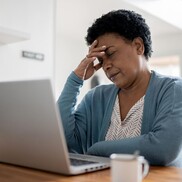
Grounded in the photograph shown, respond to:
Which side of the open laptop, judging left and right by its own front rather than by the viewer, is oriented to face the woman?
front

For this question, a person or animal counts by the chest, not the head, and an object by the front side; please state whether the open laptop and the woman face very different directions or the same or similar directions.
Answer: very different directions

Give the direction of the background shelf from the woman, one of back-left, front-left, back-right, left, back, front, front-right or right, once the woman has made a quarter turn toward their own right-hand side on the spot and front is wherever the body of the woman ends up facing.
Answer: front

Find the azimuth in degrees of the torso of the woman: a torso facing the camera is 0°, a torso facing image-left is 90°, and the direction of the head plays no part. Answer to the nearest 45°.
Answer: approximately 45°

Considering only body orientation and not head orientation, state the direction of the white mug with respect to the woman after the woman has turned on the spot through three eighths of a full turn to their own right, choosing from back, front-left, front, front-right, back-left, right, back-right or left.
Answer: back

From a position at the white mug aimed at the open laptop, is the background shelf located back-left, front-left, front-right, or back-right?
front-right

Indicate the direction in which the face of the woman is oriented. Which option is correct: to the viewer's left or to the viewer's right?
to the viewer's left

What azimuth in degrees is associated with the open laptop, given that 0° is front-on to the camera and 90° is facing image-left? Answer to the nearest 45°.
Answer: approximately 225°

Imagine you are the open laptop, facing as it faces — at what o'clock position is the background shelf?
The background shelf is roughly at 10 o'clock from the open laptop.

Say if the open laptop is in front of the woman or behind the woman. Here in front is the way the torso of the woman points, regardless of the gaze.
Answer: in front
